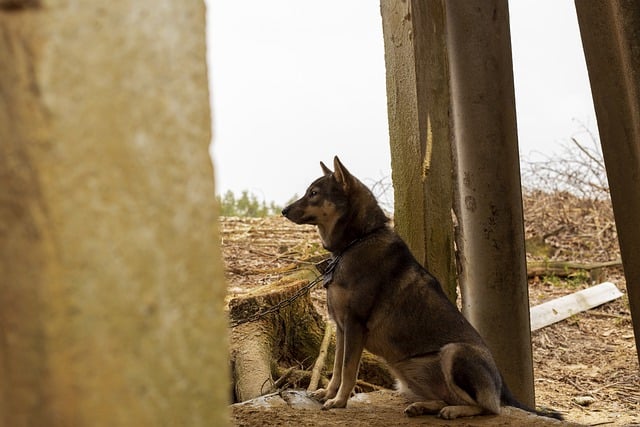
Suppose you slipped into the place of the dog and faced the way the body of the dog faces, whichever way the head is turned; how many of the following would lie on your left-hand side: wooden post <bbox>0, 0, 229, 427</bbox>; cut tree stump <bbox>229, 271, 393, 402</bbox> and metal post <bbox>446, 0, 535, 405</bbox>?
1

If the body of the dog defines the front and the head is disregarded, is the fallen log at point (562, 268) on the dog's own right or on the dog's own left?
on the dog's own right

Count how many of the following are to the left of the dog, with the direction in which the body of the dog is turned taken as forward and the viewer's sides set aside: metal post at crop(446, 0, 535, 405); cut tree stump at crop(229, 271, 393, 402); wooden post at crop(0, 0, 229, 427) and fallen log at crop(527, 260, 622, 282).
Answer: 1

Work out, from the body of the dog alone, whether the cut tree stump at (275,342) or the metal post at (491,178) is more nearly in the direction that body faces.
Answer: the cut tree stump

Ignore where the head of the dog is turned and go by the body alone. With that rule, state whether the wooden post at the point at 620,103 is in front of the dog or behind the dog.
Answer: behind

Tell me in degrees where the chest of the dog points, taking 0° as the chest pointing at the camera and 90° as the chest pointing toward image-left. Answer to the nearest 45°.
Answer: approximately 90°

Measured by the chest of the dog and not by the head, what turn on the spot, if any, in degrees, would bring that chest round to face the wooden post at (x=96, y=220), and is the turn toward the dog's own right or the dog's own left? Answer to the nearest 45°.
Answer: approximately 90° to the dog's own left

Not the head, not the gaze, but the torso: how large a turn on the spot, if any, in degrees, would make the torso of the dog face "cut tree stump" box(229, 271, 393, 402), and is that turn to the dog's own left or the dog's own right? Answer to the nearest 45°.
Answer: approximately 45° to the dog's own right
